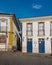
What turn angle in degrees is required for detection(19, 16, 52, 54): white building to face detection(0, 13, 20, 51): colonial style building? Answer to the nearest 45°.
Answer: approximately 90° to its right

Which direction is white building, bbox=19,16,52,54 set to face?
toward the camera
